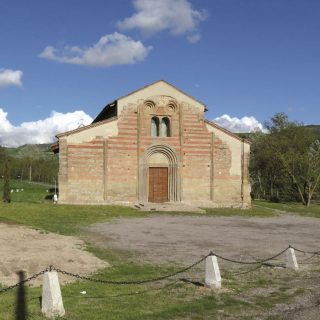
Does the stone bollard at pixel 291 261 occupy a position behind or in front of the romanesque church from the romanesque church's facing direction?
in front

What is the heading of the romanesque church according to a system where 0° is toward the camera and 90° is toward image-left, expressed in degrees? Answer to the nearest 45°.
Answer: approximately 0°

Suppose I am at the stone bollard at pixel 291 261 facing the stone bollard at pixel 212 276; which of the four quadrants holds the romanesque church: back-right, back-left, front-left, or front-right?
back-right

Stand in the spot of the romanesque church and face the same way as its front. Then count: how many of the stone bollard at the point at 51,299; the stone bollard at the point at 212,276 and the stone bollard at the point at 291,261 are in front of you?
3

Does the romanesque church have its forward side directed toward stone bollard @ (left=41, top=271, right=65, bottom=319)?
yes

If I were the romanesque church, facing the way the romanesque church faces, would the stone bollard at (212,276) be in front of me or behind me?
in front
